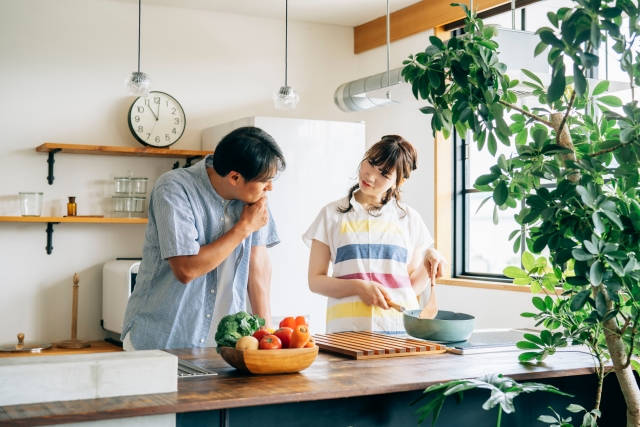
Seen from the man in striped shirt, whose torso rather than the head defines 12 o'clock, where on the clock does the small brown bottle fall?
The small brown bottle is roughly at 7 o'clock from the man in striped shirt.

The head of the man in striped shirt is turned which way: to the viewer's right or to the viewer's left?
to the viewer's right

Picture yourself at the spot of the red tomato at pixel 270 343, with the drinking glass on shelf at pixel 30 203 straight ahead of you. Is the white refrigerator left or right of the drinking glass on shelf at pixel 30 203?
right

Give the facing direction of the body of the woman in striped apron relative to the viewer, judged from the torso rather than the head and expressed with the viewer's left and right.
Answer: facing the viewer

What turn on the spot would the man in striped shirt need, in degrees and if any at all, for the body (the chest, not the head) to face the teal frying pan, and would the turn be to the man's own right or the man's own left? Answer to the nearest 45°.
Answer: approximately 45° to the man's own left

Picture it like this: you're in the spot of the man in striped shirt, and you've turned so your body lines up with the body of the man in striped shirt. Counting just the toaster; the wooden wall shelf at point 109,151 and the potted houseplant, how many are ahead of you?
1

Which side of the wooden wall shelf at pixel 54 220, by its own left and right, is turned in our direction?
front

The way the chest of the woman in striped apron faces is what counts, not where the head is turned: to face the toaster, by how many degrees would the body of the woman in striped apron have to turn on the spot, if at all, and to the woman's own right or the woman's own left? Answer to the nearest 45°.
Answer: approximately 135° to the woman's own right

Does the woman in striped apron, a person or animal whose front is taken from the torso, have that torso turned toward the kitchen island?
yes

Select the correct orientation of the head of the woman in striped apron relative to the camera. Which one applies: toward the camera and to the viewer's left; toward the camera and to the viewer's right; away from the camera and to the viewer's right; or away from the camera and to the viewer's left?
toward the camera and to the viewer's left

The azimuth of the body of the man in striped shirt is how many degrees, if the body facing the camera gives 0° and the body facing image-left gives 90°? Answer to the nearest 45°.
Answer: approximately 315°

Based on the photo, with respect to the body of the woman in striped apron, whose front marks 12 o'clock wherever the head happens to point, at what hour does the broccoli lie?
The broccoli is roughly at 1 o'clock from the woman in striped apron.

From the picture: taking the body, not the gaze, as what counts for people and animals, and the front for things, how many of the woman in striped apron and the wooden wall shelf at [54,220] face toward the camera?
2

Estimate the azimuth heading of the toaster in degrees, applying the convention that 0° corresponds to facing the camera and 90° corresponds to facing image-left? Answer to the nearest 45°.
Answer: approximately 315°

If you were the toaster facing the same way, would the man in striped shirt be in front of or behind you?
in front
